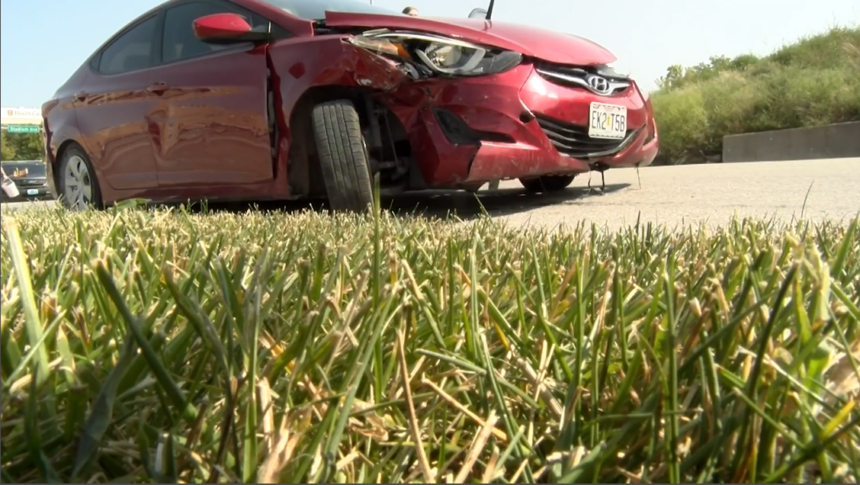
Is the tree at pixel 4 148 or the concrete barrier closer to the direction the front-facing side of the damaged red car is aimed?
the concrete barrier

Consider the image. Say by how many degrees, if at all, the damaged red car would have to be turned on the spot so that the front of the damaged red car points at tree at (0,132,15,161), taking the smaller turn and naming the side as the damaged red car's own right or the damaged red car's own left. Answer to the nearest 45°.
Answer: approximately 135° to the damaged red car's own left

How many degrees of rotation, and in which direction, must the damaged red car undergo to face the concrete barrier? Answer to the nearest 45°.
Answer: approximately 45° to its left

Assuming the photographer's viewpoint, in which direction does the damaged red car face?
facing the viewer and to the right of the viewer
